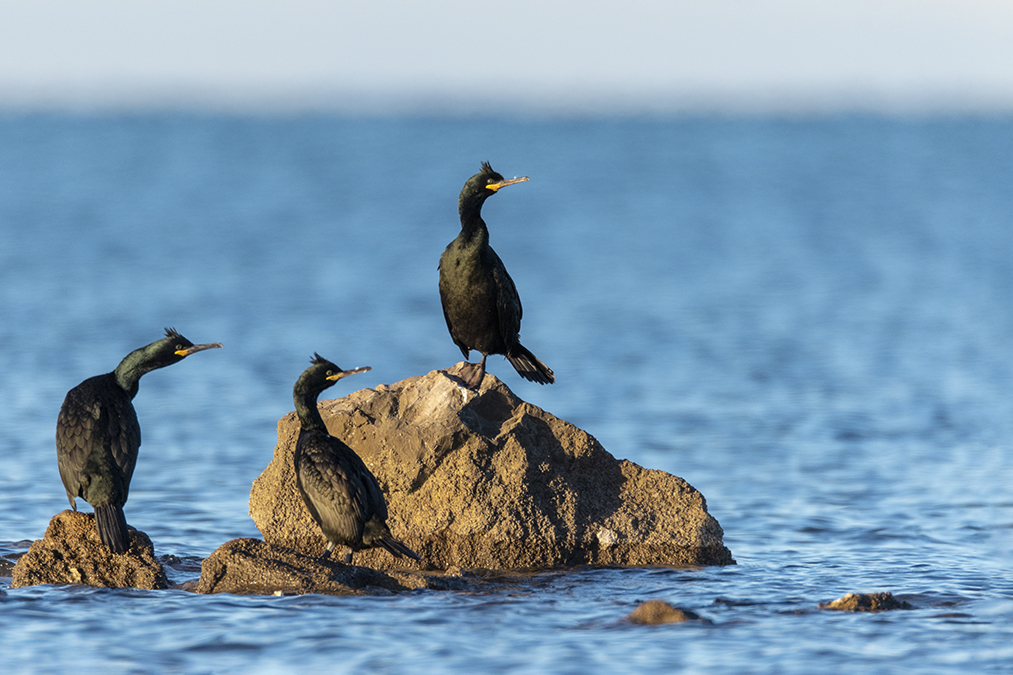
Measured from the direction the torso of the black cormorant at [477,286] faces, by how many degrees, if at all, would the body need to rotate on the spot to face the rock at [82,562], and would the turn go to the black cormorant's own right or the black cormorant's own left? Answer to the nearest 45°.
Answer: approximately 45° to the black cormorant's own right

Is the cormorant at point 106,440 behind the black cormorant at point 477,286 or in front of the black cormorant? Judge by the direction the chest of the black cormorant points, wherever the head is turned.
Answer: in front

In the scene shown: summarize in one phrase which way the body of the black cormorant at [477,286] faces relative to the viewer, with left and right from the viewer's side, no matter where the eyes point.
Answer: facing the viewer and to the left of the viewer

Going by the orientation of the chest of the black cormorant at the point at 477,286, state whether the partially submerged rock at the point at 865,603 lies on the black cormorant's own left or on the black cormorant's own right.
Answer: on the black cormorant's own left
